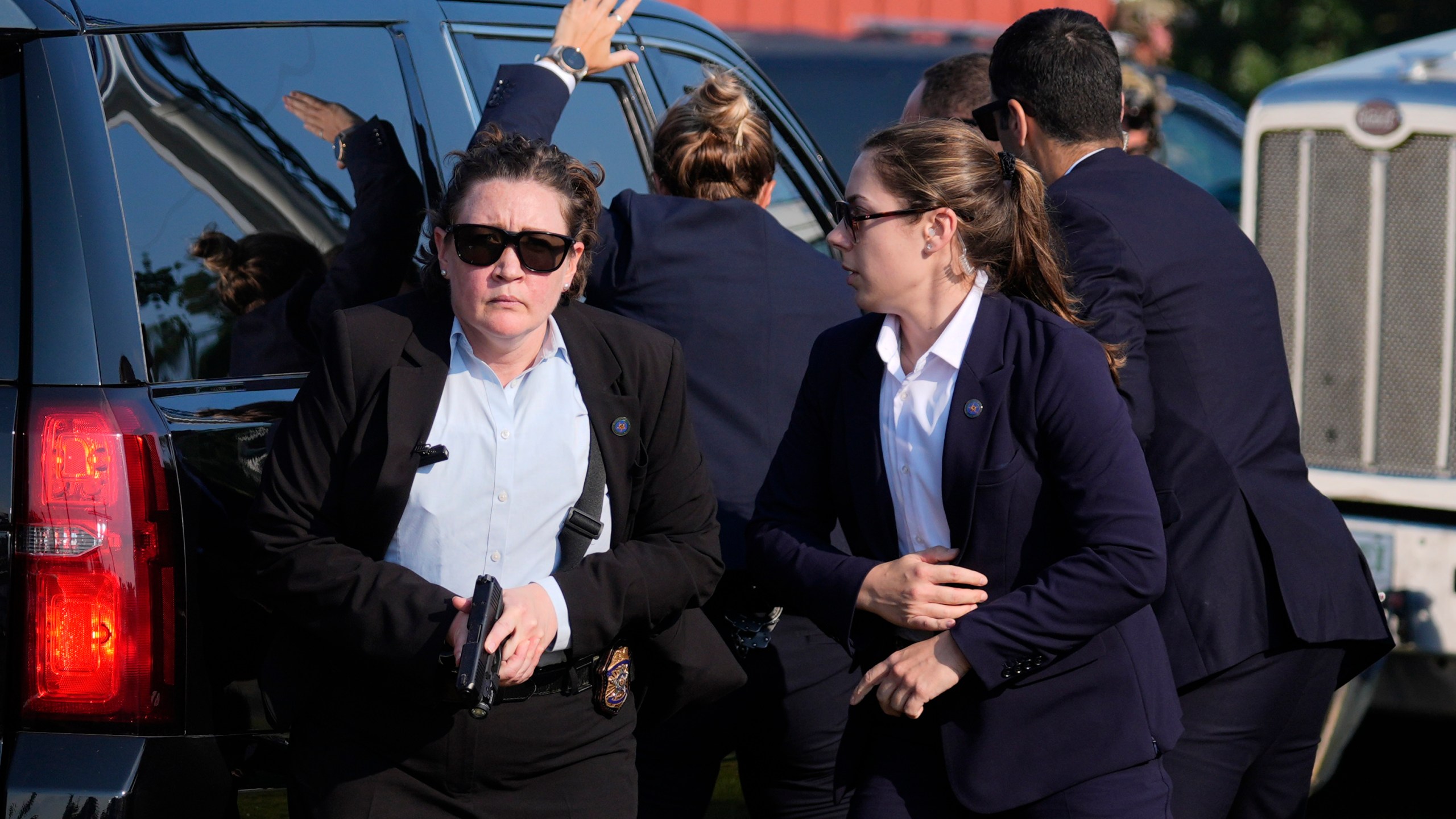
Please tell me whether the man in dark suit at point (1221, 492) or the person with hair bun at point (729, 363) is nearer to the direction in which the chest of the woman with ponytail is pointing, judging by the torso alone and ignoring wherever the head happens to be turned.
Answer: the person with hair bun

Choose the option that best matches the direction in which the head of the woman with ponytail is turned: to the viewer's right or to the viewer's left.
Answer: to the viewer's left

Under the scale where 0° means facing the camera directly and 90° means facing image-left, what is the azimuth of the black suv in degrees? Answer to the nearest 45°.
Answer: approximately 225°

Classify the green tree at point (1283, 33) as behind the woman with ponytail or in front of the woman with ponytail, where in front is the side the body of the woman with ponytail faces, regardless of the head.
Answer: behind

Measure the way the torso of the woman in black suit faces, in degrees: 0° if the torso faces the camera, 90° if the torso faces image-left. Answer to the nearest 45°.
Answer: approximately 0°

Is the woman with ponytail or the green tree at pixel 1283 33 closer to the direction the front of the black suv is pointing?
the green tree

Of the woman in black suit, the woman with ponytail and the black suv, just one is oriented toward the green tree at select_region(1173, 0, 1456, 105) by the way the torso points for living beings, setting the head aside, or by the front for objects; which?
the black suv

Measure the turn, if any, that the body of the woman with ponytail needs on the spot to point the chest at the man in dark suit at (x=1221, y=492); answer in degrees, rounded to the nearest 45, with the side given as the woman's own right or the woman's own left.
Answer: approximately 180°

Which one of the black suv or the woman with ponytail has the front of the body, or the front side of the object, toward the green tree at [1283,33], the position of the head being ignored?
the black suv
